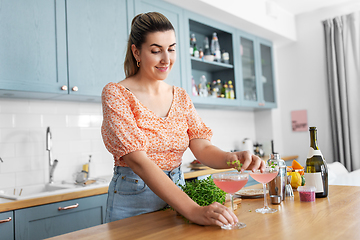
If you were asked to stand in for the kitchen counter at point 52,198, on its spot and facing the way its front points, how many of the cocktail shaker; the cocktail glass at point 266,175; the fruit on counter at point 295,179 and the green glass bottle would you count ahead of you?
4

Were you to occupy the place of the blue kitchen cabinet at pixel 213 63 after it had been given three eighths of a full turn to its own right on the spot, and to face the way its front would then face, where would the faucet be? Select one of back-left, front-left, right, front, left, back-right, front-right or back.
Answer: front-left

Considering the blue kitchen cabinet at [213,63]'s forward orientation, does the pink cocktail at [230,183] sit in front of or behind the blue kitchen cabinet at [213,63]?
in front

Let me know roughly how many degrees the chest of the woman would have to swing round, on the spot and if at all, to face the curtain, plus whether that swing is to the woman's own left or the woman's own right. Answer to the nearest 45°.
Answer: approximately 90° to the woman's own left

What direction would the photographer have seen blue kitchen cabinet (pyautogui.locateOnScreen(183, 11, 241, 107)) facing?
facing the viewer and to the right of the viewer

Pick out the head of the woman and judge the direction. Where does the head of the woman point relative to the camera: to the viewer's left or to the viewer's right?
to the viewer's right

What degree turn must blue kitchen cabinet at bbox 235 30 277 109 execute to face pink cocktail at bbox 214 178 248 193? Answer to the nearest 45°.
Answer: approximately 45° to its right

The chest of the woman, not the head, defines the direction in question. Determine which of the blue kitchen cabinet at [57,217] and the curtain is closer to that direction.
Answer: the curtain

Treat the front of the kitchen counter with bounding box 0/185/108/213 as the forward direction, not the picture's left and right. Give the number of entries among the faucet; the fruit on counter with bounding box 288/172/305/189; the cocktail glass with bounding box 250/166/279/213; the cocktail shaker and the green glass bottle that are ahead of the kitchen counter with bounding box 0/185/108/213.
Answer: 4

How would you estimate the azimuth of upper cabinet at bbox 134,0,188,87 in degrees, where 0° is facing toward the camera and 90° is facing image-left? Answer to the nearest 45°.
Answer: approximately 315°

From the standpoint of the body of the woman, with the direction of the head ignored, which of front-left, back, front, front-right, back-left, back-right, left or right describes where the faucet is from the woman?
back

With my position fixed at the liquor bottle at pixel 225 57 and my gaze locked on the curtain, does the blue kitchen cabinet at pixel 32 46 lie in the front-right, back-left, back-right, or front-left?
back-right

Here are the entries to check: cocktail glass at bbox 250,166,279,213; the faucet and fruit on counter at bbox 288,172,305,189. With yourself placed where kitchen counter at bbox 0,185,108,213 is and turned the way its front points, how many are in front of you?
2
